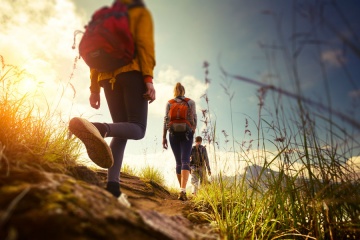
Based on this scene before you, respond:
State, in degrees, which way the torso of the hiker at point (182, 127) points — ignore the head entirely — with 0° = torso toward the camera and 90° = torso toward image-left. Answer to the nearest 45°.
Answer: approximately 180°

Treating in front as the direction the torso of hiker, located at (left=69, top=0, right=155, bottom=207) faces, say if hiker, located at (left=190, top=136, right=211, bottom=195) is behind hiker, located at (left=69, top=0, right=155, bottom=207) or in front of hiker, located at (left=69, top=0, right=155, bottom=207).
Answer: in front

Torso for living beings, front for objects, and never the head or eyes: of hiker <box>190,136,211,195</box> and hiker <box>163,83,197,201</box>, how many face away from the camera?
2

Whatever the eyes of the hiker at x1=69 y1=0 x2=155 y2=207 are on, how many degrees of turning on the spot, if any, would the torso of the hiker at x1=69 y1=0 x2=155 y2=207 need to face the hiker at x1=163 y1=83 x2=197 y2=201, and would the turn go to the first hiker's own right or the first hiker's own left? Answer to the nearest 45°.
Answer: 0° — they already face them

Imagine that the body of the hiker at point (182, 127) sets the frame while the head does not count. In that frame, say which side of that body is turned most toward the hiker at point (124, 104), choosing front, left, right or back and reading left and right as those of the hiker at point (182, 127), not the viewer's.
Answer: back

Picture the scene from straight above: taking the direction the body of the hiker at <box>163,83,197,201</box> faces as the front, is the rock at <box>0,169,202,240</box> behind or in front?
behind

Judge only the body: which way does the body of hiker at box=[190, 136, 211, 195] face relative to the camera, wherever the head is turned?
away from the camera

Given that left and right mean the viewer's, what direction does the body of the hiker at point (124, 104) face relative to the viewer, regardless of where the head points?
facing away from the viewer and to the right of the viewer
